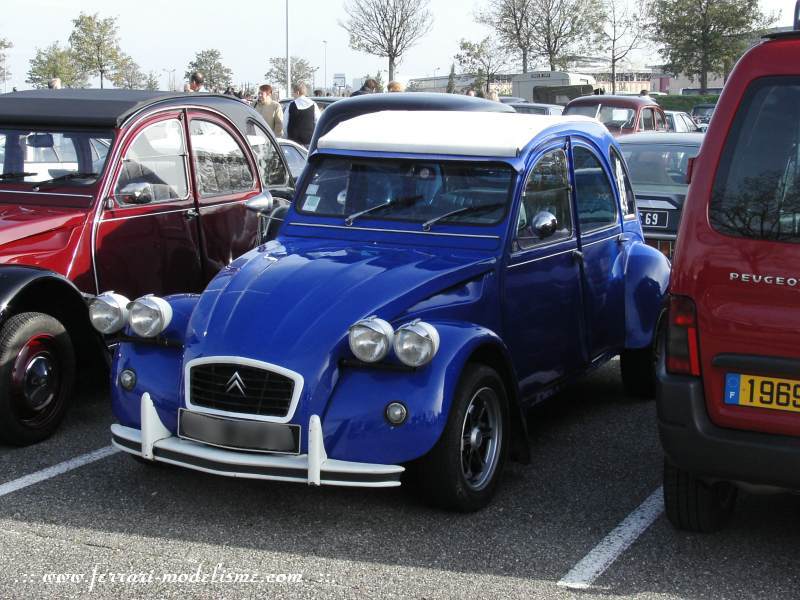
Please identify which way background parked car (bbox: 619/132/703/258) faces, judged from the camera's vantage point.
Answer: facing away from the viewer

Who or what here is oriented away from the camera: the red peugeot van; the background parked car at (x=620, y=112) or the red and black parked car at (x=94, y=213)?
the red peugeot van

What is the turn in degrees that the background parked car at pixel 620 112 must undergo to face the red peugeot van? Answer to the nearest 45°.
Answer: approximately 45° to its left

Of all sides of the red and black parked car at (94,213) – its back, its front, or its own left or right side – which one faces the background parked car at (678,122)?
back

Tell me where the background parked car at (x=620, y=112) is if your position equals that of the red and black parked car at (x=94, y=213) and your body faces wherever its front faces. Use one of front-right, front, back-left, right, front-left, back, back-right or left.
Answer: back

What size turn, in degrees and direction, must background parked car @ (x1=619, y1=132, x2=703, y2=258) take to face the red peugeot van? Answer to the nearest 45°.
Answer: approximately 180°

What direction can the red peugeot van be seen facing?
away from the camera

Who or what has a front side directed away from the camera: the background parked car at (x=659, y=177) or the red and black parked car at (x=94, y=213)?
the background parked car at (x=659, y=177)

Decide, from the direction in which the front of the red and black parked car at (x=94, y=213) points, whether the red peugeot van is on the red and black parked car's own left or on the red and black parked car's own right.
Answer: on the red and black parked car's own left

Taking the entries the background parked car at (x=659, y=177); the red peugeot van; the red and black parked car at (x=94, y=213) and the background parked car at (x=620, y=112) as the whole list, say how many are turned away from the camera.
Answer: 2

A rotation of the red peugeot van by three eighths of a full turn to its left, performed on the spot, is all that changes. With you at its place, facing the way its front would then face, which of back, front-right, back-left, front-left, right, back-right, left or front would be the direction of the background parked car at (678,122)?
back-right

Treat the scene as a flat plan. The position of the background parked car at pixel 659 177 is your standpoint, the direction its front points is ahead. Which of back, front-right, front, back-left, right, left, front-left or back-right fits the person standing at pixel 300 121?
front-left

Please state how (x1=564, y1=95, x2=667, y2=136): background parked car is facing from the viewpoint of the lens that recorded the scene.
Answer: facing the viewer and to the left of the viewer

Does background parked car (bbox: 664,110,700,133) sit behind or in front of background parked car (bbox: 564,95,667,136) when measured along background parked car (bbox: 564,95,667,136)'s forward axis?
behind
